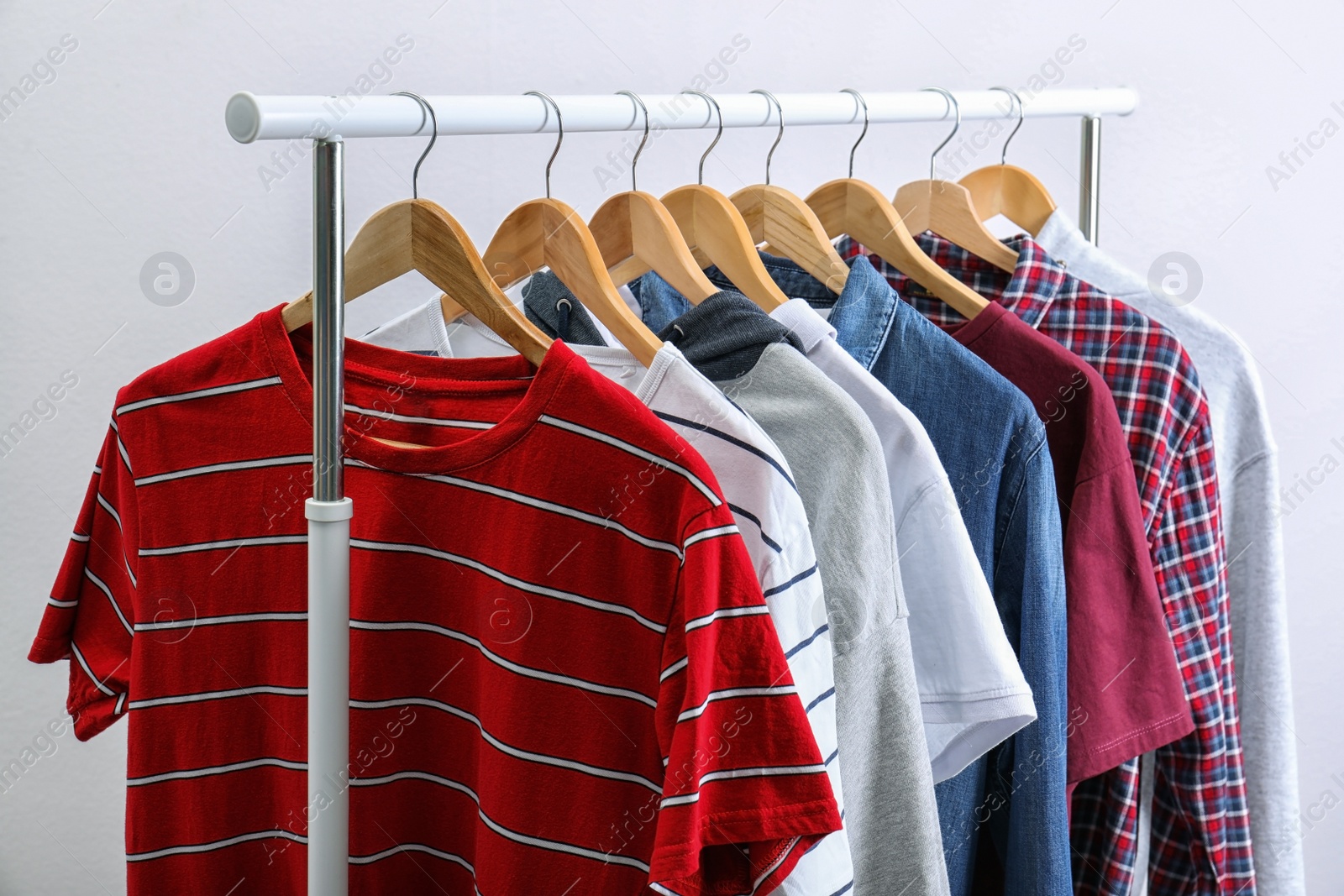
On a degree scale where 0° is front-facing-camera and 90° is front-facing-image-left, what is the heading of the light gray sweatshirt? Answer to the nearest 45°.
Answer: approximately 45°

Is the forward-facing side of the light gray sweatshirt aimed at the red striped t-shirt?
yes

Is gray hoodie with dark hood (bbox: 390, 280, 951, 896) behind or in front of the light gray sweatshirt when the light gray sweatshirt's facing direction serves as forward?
in front

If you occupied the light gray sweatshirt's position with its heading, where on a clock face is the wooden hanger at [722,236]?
The wooden hanger is roughly at 12 o'clock from the light gray sweatshirt.

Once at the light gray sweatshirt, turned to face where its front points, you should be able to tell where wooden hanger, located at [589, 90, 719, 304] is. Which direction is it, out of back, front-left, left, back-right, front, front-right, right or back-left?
front

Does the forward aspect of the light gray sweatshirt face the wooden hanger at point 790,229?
yes

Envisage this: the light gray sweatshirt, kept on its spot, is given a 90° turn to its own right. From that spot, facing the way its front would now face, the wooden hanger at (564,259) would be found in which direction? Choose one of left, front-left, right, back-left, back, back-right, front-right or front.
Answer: left
